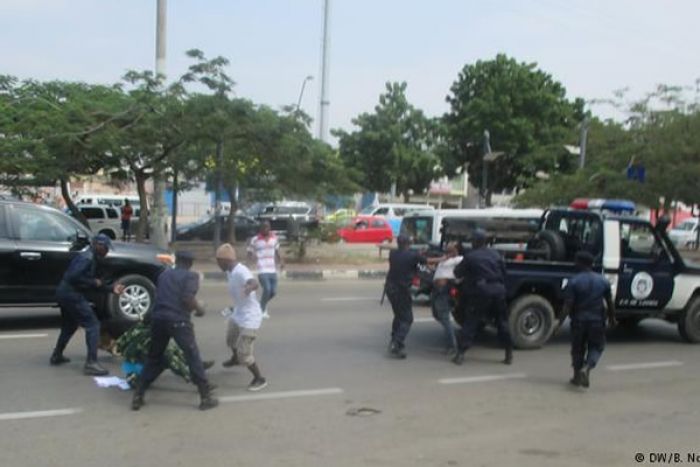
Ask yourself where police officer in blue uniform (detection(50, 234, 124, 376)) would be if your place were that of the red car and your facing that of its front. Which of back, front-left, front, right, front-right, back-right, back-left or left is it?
left

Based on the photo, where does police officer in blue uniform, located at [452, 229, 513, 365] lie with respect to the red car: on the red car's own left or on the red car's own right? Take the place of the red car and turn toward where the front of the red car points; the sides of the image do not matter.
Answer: on the red car's own left

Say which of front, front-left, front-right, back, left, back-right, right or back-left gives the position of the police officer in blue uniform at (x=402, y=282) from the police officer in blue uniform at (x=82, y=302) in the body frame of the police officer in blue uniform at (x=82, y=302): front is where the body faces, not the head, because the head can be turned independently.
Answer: front

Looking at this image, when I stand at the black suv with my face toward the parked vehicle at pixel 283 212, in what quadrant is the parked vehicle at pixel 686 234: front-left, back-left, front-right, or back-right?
front-right

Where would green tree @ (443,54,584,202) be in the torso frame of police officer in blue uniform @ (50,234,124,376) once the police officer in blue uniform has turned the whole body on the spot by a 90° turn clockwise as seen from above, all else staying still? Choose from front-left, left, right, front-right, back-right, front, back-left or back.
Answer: back-left

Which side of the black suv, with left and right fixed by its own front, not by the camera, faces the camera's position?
right

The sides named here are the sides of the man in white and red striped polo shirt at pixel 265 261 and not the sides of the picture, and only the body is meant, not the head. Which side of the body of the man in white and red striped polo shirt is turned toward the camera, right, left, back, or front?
front

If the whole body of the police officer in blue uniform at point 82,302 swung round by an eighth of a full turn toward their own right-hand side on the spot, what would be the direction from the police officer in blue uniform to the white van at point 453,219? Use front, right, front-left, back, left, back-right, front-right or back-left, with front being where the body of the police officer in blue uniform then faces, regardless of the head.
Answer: left

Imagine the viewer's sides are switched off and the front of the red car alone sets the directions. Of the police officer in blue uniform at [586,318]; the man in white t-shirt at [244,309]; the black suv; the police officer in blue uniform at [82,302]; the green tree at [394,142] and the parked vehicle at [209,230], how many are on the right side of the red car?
1

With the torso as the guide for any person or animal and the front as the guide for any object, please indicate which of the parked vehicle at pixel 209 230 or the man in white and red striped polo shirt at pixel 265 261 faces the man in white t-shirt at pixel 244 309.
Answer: the man in white and red striped polo shirt at pixel 265 261

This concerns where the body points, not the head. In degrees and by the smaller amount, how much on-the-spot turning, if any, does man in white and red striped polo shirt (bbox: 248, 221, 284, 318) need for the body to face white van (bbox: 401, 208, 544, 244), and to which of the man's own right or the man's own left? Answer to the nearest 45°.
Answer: approximately 135° to the man's own left

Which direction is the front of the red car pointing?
to the viewer's left

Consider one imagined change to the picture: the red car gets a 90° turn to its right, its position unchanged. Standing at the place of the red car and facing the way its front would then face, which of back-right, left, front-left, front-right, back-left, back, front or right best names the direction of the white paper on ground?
back
